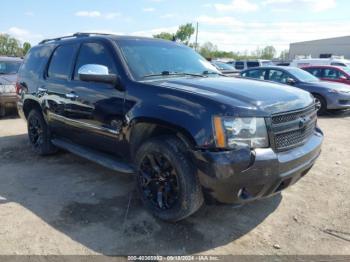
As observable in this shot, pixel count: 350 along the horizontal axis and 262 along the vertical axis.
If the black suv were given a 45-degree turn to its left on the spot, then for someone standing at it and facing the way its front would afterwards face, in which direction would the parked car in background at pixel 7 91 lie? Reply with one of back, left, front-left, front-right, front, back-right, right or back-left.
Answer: back-left

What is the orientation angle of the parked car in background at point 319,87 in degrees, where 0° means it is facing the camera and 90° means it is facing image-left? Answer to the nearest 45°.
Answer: approximately 315°

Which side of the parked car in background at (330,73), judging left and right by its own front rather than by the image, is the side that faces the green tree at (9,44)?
back

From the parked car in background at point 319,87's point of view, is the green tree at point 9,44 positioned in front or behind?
behind

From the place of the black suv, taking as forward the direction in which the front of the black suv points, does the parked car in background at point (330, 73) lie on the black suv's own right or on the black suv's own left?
on the black suv's own left

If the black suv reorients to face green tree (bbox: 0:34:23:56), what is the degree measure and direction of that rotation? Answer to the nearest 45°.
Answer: approximately 180°

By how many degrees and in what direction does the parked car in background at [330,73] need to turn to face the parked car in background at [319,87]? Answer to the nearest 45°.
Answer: approximately 45° to its right

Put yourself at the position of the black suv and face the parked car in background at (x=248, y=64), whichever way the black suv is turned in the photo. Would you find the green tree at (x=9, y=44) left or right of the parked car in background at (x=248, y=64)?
left

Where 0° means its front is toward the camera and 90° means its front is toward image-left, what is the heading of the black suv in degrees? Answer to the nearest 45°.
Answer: approximately 315°

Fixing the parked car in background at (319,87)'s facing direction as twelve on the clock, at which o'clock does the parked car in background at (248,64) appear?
the parked car in background at (248,64) is roughly at 7 o'clock from the parked car in background at (319,87).

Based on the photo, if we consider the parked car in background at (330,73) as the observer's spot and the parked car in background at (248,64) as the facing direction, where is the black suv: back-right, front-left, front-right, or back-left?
back-left
